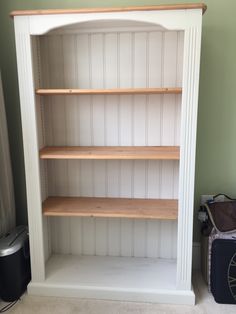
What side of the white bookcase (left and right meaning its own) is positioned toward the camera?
front

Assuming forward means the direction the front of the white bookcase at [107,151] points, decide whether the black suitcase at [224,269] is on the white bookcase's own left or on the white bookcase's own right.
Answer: on the white bookcase's own left
